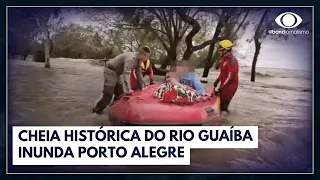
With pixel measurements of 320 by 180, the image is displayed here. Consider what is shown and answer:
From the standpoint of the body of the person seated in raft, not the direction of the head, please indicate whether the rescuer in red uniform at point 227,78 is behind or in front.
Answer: behind

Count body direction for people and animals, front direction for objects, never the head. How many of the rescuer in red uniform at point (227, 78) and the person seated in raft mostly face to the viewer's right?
0

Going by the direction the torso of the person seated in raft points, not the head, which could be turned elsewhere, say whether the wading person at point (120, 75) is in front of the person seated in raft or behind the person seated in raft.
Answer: in front

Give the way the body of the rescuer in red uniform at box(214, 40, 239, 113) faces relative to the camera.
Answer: to the viewer's left

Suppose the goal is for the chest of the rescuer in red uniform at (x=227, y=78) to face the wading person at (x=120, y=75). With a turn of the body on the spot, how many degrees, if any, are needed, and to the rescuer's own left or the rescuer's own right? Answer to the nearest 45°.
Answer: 0° — they already face them

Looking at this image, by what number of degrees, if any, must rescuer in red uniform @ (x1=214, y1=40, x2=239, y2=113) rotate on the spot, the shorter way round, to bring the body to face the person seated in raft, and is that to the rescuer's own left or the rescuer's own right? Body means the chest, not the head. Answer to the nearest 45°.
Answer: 0° — they already face them

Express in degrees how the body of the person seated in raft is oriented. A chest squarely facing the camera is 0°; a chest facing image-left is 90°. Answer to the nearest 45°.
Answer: approximately 45°
